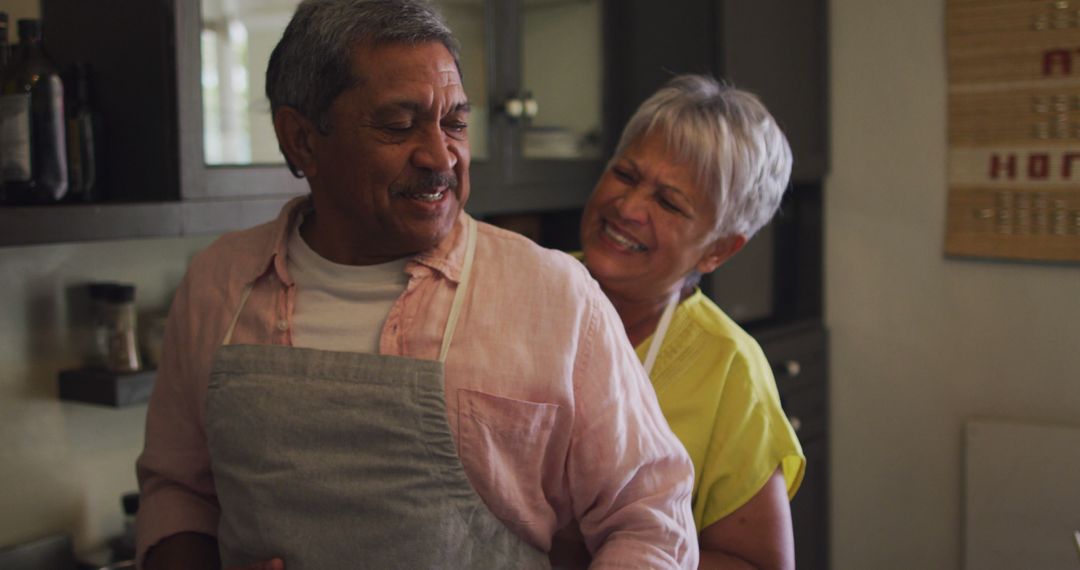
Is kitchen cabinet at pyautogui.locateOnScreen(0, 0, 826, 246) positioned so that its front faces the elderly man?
yes

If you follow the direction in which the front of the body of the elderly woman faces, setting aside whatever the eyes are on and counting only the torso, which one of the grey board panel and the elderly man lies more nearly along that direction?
the elderly man

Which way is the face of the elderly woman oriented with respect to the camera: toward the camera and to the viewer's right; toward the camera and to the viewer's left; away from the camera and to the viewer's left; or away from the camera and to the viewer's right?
toward the camera and to the viewer's left

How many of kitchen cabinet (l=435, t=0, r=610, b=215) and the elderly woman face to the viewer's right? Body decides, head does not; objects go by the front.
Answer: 0

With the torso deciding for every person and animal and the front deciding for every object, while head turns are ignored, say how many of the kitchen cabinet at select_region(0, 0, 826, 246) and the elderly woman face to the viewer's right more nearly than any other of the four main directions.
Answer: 0

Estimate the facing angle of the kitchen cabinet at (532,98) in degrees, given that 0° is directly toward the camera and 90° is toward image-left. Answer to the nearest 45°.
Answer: approximately 0°

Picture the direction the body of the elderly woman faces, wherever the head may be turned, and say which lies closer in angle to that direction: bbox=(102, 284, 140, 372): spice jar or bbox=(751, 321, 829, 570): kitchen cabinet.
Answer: the spice jar

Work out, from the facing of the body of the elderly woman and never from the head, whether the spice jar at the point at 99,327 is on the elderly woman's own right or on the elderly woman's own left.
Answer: on the elderly woman's own right
